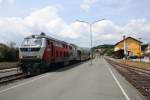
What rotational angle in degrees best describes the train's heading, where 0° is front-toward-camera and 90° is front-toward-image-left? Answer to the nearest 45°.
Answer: approximately 45°
